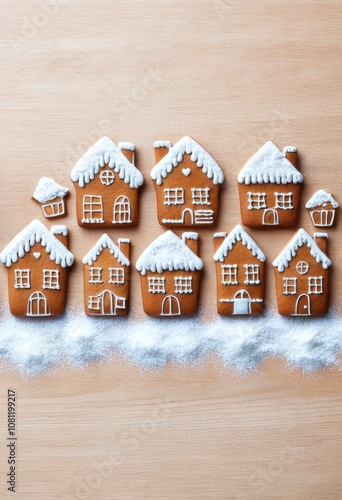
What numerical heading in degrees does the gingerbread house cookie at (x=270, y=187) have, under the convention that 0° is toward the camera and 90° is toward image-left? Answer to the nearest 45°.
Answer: approximately 0°

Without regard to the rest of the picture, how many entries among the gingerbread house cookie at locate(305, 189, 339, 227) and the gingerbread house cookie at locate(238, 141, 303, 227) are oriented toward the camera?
2
